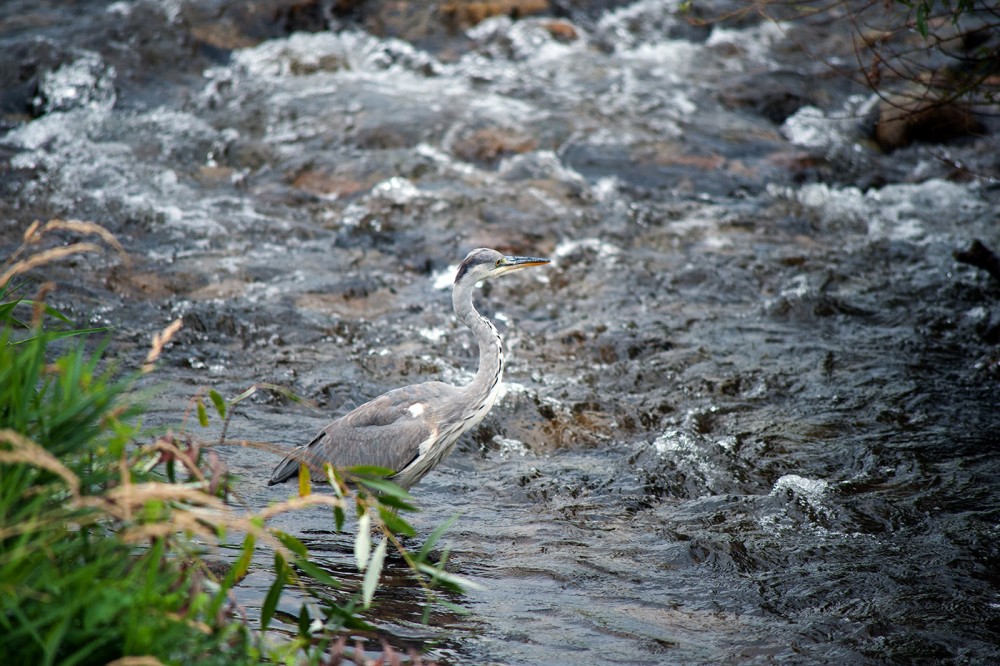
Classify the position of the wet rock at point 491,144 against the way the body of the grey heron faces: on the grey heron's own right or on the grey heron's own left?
on the grey heron's own left

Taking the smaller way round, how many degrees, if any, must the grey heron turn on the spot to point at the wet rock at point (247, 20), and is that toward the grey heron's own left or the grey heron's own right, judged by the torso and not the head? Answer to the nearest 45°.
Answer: approximately 90° to the grey heron's own left

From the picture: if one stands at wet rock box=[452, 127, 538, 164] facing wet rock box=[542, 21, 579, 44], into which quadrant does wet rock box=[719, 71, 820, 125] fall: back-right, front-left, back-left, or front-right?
front-right

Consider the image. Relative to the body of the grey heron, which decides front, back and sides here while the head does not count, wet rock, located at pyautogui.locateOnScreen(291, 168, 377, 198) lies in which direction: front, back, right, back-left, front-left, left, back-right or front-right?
left

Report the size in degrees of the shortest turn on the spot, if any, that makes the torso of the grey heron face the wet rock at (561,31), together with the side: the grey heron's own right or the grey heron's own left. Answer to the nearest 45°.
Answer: approximately 90° to the grey heron's own left

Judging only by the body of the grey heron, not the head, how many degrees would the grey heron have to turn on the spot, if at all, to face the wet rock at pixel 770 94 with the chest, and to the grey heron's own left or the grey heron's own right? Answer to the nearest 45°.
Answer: approximately 45° to the grey heron's own left

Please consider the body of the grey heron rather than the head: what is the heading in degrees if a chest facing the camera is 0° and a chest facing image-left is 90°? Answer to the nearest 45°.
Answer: approximately 270°

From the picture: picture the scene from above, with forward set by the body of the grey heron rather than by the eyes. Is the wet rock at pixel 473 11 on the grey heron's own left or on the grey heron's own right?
on the grey heron's own left
